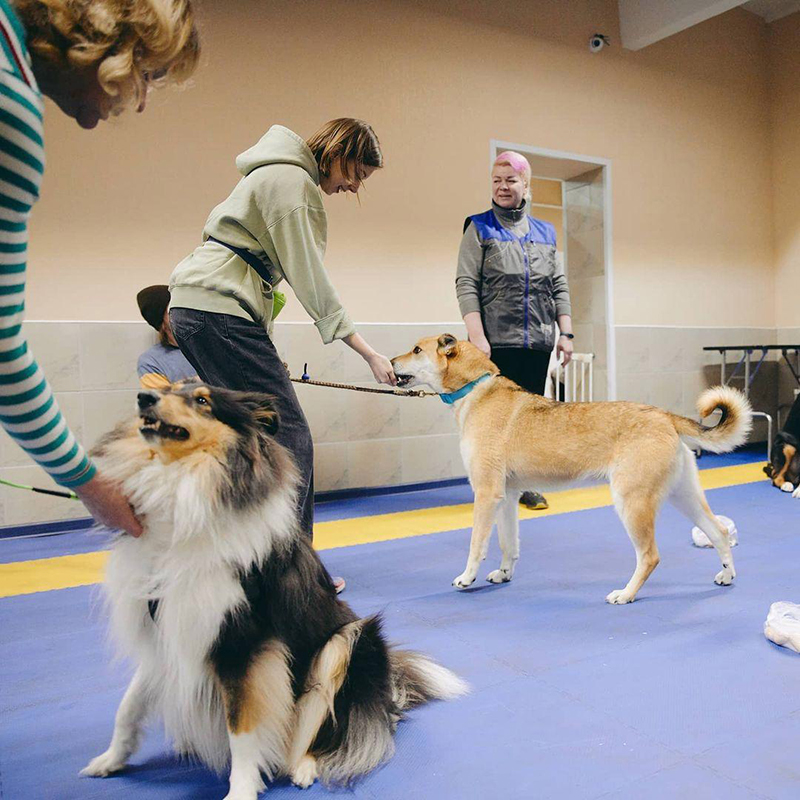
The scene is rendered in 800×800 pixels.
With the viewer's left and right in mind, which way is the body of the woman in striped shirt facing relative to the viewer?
facing to the right of the viewer

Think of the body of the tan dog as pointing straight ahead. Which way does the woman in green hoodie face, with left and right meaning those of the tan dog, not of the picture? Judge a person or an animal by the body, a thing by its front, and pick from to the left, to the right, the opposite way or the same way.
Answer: the opposite way

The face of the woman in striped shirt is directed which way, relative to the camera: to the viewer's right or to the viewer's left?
to the viewer's right

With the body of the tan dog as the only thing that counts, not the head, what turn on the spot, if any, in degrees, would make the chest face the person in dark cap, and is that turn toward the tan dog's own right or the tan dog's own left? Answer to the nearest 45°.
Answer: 0° — it already faces them

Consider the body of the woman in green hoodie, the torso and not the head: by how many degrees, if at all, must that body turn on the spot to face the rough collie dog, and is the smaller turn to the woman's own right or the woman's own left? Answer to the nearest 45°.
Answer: approximately 90° to the woman's own right

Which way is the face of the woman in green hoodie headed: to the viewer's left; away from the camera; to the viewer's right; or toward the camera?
to the viewer's right

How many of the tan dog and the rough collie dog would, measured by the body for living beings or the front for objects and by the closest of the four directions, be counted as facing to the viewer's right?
0

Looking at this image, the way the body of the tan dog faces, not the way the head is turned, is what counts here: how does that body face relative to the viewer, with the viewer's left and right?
facing to the left of the viewer

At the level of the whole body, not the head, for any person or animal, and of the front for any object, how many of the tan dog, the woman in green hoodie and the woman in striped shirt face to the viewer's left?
1

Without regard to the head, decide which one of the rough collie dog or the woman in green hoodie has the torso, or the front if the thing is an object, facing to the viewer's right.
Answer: the woman in green hoodie

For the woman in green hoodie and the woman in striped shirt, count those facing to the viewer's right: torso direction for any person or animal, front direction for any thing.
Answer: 2

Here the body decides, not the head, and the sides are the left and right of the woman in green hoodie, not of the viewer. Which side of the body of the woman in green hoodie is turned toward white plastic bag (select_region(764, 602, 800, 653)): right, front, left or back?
front

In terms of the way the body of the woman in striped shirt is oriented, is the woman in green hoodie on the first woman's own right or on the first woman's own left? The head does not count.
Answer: on the first woman's own left

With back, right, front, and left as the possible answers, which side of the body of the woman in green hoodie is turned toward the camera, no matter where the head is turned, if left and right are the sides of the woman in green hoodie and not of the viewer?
right
